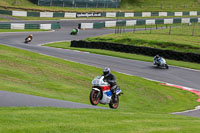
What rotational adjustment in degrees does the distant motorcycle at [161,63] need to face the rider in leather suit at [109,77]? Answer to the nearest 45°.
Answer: approximately 45° to its right

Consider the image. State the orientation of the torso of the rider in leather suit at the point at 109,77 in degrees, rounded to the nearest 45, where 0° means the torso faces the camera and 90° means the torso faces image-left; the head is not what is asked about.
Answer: approximately 45°

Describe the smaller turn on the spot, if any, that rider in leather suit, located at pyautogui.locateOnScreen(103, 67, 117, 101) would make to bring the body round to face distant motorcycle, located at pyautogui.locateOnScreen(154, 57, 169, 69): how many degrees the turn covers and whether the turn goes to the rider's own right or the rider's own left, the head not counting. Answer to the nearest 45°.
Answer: approximately 135° to the rider's own right

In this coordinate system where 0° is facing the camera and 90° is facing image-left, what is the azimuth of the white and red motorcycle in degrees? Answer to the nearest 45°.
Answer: approximately 45°

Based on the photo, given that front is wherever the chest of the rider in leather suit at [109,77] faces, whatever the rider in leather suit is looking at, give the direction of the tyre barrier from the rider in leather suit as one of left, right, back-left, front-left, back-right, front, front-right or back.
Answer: back-right

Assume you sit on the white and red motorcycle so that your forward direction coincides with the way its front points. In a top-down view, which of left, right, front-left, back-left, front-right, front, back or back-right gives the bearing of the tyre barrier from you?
back-right

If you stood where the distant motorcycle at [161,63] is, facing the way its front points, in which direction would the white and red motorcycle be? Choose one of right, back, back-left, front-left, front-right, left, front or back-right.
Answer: front-right

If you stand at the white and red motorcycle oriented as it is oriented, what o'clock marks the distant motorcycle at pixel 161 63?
The distant motorcycle is roughly at 5 o'clock from the white and red motorcycle.
